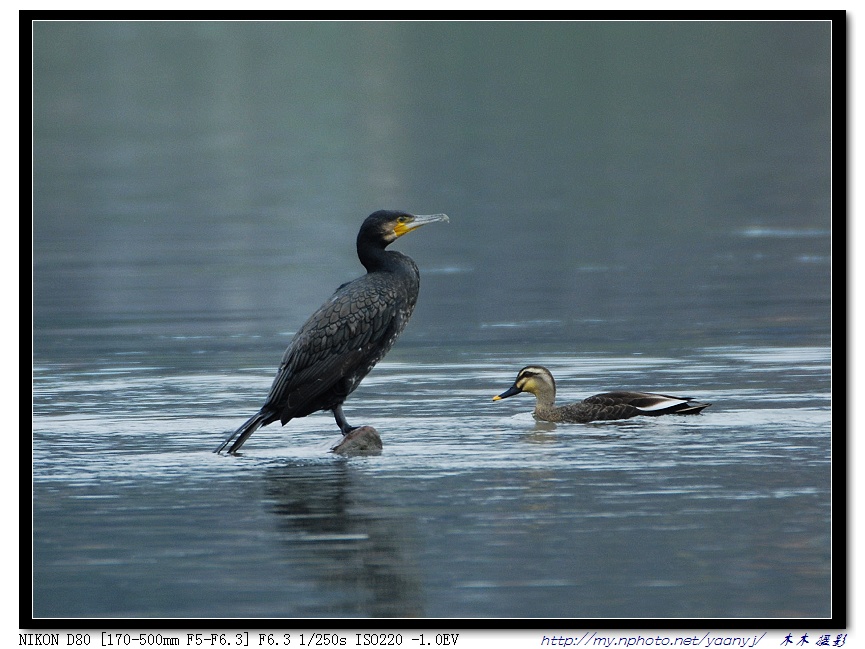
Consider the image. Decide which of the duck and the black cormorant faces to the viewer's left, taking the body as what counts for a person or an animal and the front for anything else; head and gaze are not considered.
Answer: the duck

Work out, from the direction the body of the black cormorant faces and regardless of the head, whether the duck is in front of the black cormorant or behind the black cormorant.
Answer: in front

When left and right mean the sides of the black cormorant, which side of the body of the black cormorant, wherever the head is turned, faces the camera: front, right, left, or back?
right

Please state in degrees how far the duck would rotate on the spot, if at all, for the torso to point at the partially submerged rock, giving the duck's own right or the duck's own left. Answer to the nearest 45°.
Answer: approximately 45° to the duck's own left

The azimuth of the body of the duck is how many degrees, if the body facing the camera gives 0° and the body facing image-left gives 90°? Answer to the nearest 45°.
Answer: approximately 90°

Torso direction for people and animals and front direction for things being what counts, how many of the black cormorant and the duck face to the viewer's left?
1

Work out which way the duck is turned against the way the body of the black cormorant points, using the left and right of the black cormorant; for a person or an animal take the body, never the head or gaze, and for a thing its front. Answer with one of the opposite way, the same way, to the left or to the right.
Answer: the opposite way
